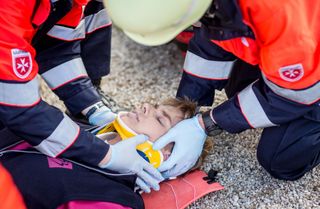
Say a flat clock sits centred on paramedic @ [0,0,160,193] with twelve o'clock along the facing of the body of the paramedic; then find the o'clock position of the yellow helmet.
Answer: The yellow helmet is roughly at 11 o'clock from the paramedic.

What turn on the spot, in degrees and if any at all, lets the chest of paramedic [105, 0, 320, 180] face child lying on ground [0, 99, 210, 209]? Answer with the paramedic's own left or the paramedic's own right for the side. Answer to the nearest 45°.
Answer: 0° — they already face them

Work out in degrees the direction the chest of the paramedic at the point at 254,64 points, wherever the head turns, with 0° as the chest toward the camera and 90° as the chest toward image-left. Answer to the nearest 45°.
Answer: approximately 45°

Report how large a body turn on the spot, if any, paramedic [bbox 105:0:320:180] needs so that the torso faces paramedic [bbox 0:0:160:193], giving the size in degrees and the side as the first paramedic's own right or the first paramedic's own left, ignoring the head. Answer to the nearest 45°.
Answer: approximately 45° to the first paramedic's own right

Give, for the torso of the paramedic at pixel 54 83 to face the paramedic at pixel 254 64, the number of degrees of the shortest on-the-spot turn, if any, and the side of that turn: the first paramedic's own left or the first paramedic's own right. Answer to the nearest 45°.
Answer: approximately 45° to the first paramedic's own left
